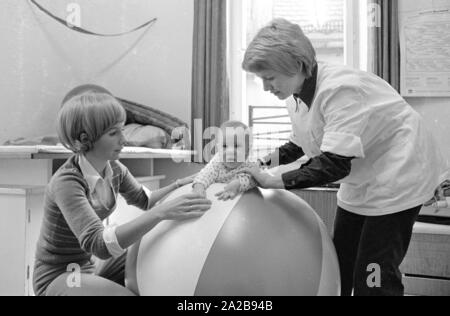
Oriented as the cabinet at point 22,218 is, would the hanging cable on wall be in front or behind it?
behind

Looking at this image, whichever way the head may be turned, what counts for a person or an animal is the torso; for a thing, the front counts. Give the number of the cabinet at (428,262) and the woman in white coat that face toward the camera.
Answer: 1

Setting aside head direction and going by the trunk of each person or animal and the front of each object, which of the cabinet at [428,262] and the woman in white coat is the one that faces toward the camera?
the cabinet

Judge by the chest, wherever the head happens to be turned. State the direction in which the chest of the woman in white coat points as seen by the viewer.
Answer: to the viewer's left

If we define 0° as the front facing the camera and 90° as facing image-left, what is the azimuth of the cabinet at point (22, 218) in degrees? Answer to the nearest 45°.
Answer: approximately 0°

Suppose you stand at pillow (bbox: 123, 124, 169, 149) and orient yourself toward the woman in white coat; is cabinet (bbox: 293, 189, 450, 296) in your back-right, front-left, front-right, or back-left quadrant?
front-left

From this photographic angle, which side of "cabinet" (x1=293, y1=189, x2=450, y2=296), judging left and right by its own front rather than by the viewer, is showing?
front

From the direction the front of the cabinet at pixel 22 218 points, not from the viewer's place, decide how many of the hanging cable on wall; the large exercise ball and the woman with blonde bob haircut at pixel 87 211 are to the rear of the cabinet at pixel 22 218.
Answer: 1

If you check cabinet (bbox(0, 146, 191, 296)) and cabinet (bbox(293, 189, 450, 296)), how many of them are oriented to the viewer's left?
0

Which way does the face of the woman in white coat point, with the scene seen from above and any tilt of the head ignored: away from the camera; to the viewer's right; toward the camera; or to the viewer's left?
to the viewer's left
